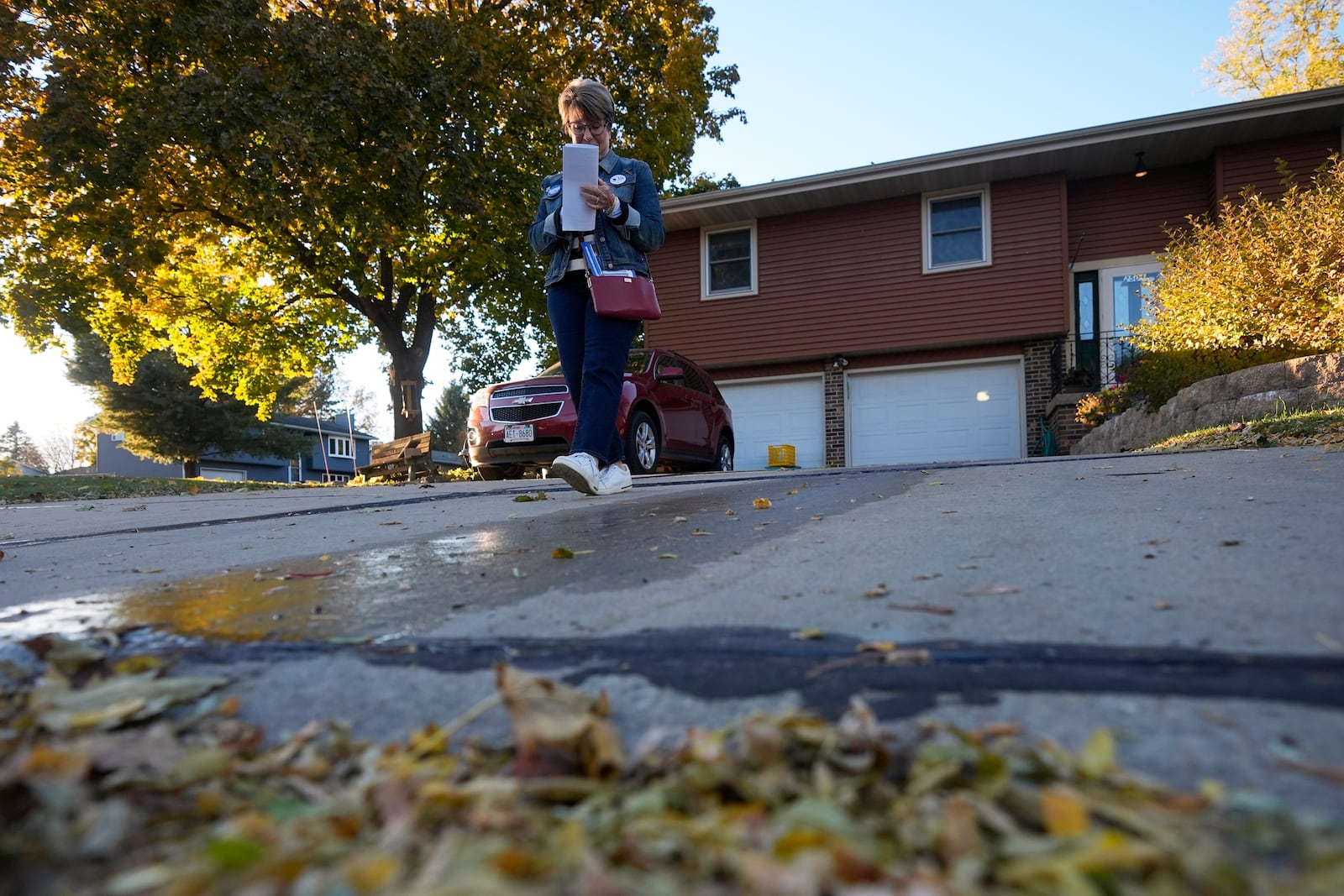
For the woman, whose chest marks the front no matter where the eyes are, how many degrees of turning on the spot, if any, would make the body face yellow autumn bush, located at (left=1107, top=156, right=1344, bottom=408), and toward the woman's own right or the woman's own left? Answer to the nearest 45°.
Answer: approximately 135° to the woman's own left

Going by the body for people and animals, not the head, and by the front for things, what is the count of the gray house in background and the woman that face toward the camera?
2

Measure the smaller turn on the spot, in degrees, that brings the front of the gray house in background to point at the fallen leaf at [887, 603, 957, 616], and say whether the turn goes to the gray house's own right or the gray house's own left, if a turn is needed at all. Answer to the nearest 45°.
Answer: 0° — it already faces it

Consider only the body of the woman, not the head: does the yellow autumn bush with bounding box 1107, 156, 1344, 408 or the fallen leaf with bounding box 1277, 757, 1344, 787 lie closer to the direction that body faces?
the fallen leaf

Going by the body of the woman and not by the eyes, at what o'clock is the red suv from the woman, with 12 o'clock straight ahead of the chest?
The red suv is roughly at 6 o'clock from the woman.

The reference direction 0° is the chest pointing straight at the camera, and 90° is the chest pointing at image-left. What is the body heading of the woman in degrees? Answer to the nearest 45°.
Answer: approximately 0°

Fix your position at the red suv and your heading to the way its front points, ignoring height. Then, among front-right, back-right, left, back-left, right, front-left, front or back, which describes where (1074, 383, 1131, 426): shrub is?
back-left

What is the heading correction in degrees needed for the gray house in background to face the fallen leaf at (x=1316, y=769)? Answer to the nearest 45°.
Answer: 0° — it already faces it

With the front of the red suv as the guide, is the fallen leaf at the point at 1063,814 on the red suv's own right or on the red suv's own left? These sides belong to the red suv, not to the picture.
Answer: on the red suv's own left
